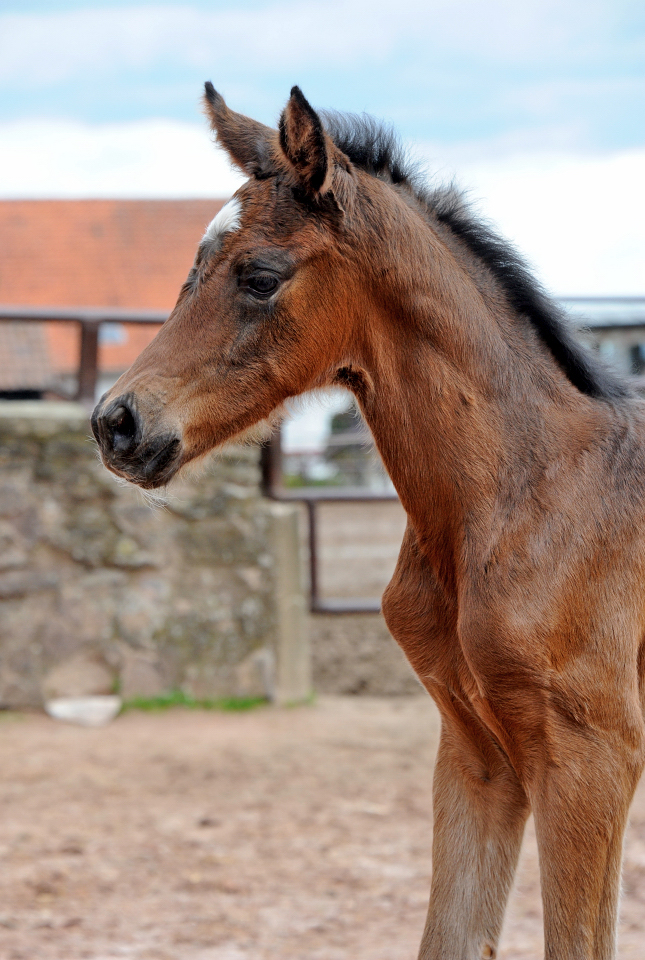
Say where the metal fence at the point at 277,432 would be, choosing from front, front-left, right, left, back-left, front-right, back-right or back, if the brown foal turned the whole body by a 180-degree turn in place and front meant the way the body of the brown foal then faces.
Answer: front-left

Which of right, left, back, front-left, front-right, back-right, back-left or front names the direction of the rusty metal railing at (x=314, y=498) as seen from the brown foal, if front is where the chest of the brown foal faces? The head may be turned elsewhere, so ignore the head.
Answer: back-right

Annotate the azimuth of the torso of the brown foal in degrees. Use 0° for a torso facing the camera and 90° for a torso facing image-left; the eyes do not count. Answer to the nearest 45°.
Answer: approximately 45°

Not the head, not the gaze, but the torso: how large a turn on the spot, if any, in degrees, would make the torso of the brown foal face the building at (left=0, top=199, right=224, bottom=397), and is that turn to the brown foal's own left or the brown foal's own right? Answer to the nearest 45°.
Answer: approximately 135° to the brown foal's own right

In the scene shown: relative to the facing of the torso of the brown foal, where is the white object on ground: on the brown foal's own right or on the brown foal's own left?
on the brown foal's own right

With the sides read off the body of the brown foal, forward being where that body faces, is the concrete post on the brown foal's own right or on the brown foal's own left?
on the brown foal's own right
